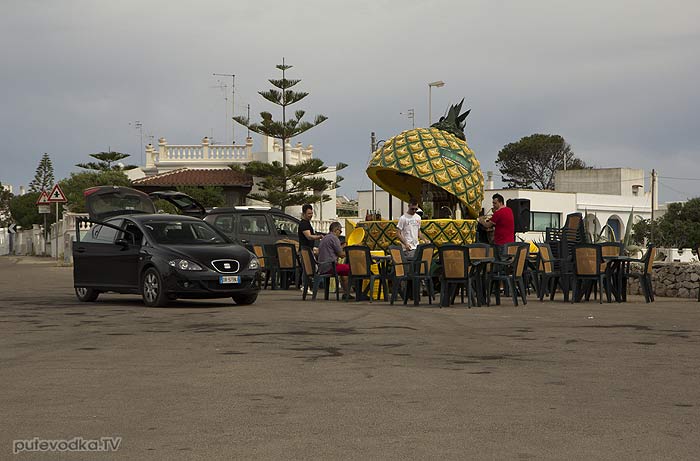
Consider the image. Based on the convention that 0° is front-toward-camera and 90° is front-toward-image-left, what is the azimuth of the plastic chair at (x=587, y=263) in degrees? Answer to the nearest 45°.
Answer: approximately 180°

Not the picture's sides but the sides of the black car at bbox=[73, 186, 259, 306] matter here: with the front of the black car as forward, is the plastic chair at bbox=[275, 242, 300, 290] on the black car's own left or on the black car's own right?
on the black car's own left

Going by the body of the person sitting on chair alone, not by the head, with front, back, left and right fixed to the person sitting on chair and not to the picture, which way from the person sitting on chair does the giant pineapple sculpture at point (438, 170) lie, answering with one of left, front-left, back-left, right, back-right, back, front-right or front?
front-left

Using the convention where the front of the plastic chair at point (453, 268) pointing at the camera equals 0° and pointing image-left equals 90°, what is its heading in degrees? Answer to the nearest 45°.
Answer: approximately 180°

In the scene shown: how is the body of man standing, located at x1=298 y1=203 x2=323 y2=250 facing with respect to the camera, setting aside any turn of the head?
to the viewer's right

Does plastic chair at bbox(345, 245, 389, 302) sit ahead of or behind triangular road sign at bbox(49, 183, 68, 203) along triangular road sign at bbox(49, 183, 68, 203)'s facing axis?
ahead

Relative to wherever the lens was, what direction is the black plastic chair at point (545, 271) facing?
facing away from the viewer and to the right of the viewer

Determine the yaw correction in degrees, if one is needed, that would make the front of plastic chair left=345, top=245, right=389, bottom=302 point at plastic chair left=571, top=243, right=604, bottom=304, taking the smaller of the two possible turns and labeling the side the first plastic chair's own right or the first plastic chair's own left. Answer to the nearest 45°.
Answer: approximately 45° to the first plastic chair's own right

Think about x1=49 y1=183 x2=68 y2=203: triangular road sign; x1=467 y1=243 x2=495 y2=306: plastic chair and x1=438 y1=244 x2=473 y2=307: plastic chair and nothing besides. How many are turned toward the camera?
1

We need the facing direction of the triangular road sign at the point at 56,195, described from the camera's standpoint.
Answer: facing the viewer

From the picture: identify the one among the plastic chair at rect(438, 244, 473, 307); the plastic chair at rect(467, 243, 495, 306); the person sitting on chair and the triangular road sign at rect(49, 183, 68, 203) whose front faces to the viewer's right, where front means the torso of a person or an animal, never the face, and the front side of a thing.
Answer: the person sitting on chair

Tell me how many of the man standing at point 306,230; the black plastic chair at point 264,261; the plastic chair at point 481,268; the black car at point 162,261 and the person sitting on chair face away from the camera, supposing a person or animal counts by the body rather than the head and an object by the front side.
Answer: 1
